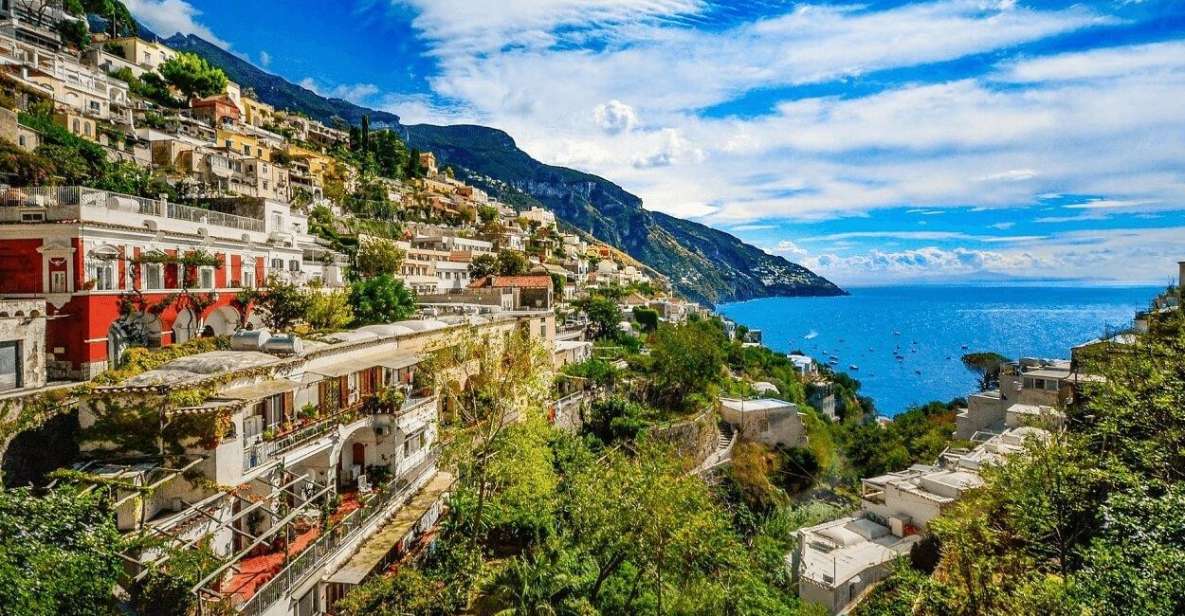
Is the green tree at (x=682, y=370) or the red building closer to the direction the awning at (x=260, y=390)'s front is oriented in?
the green tree

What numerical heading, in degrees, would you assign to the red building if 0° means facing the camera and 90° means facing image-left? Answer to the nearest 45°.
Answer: approximately 315°

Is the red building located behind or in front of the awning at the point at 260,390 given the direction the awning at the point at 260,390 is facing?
behind

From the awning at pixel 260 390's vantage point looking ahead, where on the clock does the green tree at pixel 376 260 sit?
The green tree is roughly at 8 o'clock from the awning.

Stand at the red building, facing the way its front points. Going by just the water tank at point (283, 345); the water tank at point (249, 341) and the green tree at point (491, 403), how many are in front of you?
3

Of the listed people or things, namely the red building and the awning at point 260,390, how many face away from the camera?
0

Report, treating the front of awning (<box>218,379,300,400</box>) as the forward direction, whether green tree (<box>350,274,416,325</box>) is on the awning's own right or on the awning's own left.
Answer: on the awning's own left

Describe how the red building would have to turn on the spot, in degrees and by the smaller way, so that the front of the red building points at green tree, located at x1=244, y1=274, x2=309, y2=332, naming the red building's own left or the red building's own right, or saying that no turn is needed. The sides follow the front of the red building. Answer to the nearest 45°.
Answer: approximately 90° to the red building's own left

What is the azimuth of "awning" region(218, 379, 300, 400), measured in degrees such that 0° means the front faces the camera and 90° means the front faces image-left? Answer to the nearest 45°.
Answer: approximately 315°

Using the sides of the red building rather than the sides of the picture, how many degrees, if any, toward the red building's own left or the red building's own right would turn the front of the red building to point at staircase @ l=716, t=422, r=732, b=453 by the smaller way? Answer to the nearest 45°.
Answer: approximately 45° to the red building's own left
